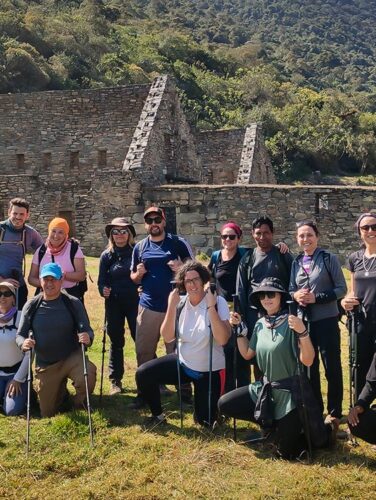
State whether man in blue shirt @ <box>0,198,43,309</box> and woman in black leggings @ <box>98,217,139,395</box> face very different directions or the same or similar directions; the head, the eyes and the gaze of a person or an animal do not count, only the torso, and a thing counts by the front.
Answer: same or similar directions

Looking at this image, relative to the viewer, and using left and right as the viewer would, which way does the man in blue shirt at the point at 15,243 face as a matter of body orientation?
facing the viewer

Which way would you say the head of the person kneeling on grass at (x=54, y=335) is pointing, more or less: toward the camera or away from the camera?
toward the camera

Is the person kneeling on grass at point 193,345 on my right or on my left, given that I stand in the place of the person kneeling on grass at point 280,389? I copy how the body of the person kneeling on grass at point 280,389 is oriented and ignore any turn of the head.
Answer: on my right

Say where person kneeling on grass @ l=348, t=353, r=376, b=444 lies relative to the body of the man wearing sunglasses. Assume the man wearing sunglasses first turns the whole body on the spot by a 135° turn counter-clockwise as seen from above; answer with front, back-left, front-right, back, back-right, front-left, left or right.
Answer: right

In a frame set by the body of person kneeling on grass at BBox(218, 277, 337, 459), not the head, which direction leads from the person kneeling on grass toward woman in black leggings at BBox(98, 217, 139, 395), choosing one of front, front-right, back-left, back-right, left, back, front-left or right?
right

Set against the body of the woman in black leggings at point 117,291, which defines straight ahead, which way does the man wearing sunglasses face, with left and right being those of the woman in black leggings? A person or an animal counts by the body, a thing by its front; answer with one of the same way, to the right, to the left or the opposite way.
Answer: the same way

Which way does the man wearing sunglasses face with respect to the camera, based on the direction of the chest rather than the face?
toward the camera

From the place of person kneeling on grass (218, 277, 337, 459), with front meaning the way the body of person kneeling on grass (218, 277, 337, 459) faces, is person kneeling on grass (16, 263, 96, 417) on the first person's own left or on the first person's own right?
on the first person's own right

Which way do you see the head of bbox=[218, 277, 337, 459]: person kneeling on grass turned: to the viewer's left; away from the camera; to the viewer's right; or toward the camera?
toward the camera

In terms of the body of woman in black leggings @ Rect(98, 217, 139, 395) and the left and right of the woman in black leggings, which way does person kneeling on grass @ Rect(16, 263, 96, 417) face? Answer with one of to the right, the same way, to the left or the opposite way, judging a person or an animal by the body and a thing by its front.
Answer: the same way

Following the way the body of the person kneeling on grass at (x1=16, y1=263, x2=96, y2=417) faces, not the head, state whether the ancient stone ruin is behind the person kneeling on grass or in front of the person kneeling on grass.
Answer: behind

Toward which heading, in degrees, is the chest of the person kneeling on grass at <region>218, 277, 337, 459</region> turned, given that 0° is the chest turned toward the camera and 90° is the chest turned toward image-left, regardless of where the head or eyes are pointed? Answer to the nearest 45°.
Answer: approximately 45°

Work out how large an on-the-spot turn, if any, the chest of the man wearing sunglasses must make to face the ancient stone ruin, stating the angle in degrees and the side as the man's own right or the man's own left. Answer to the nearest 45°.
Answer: approximately 180°

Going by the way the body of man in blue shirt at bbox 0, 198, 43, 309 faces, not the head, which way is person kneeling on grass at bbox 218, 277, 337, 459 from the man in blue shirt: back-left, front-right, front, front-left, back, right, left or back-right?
front-left
